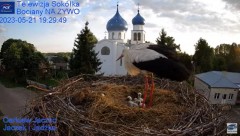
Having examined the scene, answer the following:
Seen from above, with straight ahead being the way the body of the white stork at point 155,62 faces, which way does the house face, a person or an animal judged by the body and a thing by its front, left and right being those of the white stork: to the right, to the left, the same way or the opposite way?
to the left

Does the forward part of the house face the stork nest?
yes

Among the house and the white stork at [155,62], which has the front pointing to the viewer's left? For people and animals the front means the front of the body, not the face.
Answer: the white stork

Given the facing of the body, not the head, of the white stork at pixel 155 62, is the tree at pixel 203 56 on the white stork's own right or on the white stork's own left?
on the white stork's own right

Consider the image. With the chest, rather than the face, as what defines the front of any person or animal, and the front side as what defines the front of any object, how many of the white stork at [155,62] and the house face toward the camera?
1

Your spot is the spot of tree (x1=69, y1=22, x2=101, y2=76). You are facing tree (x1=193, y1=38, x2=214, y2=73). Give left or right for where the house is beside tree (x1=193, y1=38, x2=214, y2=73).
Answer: right

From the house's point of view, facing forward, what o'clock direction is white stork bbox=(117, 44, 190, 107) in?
The white stork is roughly at 12 o'clock from the house.

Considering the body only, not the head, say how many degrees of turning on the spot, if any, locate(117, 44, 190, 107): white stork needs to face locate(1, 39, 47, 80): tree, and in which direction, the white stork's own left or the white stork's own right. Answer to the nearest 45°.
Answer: approximately 45° to the white stork's own right

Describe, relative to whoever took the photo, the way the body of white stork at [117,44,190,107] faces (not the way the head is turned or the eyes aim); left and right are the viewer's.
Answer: facing to the left of the viewer

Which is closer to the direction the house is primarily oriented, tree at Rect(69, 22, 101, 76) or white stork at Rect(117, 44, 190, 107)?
the white stork

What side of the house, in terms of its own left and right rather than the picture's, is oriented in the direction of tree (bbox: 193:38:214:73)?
back

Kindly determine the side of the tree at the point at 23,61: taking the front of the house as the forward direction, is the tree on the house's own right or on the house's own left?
on the house's own right
